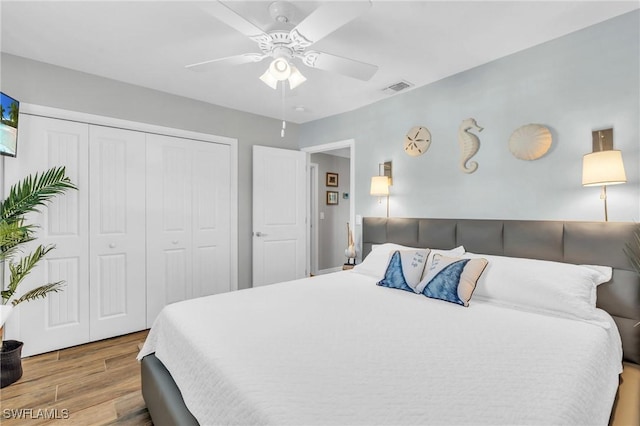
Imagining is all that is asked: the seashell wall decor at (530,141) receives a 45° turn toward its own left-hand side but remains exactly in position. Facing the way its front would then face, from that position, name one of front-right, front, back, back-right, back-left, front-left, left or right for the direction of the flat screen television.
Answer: right

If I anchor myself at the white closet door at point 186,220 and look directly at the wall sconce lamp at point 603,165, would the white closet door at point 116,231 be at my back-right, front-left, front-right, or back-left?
back-right

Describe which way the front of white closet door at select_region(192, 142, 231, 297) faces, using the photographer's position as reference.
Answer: facing the viewer and to the right of the viewer

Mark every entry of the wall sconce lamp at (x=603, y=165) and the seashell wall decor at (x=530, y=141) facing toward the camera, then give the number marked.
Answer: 2

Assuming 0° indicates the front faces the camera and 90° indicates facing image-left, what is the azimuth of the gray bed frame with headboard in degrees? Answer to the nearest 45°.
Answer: approximately 45°

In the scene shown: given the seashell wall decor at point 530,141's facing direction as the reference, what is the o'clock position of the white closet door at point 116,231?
The white closet door is roughly at 2 o'clock from the seashell wall decor.

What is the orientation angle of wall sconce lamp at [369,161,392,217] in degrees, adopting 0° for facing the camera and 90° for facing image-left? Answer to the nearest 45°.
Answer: approximately 45°

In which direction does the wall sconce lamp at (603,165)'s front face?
toward the camera

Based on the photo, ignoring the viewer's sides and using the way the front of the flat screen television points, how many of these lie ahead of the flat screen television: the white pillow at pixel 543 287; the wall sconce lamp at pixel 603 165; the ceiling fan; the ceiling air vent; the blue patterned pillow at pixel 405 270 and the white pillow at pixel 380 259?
6

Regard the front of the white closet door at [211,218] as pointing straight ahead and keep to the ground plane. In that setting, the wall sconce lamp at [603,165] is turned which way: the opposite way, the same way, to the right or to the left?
to the right

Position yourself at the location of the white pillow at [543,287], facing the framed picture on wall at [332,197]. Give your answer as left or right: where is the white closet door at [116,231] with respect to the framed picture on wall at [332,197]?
left

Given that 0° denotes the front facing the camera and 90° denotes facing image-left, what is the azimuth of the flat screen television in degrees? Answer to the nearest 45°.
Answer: approximately 315°

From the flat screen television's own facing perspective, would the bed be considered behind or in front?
in front

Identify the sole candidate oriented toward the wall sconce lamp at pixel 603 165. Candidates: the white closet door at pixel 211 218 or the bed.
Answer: the white closet door

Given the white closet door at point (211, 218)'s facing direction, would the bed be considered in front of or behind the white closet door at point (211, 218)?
in front

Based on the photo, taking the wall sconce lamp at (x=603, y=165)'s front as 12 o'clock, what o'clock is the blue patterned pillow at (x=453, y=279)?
The blue patterned pillow is roughly at 2 o'clock from the wall sconce lamp.

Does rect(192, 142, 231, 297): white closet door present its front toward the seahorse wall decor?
yes

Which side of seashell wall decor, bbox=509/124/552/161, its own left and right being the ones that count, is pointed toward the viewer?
front

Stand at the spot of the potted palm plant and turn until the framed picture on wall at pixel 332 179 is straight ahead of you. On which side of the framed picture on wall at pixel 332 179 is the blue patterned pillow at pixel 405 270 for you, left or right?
right
